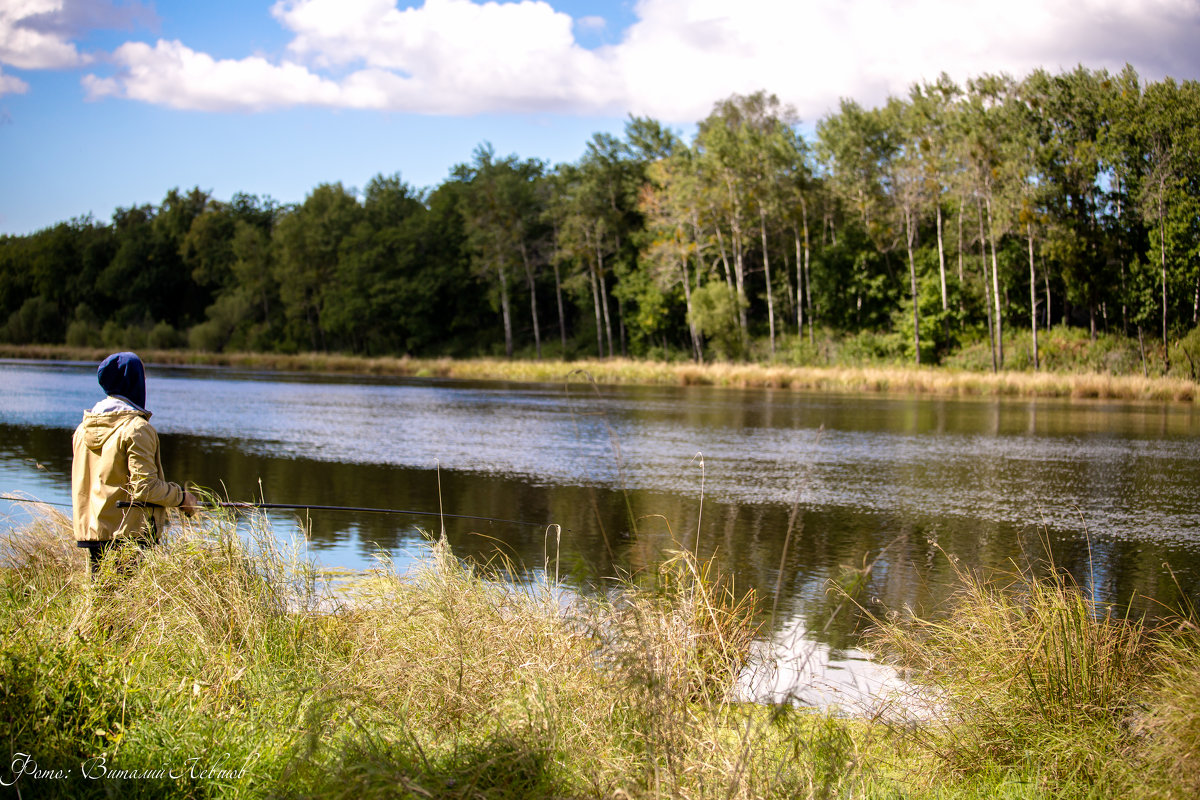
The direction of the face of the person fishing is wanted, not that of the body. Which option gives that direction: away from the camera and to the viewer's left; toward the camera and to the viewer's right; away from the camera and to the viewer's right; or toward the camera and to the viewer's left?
away from the camera and to the viewer's right

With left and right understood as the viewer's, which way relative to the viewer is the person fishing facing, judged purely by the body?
facing away from the viewer and to the right of the viewer
